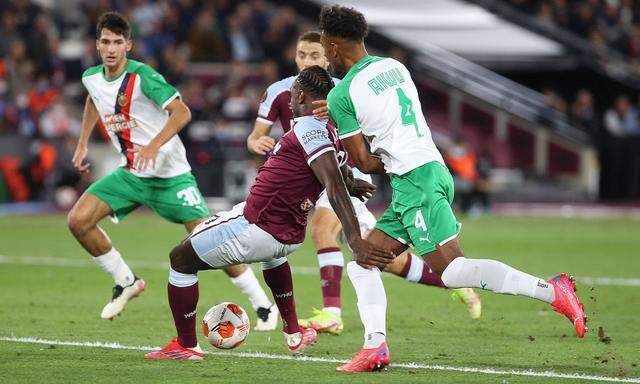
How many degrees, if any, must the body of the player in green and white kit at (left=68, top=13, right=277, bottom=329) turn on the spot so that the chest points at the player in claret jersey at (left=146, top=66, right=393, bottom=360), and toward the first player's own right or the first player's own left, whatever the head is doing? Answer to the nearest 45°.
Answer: approximately 90° to the first player's own left

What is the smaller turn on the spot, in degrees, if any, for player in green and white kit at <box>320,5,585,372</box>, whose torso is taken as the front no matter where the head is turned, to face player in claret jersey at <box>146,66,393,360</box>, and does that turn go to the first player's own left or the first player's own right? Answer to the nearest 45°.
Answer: approximately 45° to the first player's own left

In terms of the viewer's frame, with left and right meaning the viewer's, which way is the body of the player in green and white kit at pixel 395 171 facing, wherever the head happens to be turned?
facing away from the viewer and to the left of the viewer

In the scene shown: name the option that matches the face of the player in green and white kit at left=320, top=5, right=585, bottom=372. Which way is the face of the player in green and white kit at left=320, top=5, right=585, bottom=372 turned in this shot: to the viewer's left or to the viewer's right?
to the viewer's left

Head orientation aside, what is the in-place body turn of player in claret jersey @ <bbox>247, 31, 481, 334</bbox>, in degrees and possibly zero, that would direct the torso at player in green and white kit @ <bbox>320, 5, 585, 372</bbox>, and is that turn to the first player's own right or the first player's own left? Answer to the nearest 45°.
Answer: approximately 45° to the first player's own left

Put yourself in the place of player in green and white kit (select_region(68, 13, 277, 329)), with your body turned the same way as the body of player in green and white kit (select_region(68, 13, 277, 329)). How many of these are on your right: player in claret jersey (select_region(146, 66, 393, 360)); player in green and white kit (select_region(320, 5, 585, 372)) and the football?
0

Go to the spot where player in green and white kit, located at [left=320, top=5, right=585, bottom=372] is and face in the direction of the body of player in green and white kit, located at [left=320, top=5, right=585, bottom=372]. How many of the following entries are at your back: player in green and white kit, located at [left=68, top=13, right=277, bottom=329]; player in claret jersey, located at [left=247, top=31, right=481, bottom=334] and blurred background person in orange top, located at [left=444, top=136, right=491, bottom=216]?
0

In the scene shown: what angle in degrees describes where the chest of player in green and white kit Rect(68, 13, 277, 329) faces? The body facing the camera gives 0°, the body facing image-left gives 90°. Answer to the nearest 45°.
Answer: approximately 45°

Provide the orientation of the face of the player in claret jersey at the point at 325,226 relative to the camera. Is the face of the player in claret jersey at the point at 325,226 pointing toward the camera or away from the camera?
toward the camera

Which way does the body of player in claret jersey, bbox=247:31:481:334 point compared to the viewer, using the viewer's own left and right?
facing the viewer and to the left of the viewer
